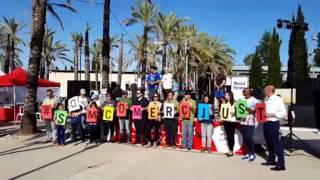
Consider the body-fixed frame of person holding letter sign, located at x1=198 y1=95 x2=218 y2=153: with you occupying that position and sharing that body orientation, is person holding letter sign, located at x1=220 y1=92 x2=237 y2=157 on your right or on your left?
on your left

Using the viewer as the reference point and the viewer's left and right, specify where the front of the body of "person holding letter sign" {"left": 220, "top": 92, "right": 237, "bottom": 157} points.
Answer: facing the viewer and to the left of the viewer

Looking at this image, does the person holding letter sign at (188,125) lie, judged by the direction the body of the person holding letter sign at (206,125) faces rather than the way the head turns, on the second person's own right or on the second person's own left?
on the second person's own right

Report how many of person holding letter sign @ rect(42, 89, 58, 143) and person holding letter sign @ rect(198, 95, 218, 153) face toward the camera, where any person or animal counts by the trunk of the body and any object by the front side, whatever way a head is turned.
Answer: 2

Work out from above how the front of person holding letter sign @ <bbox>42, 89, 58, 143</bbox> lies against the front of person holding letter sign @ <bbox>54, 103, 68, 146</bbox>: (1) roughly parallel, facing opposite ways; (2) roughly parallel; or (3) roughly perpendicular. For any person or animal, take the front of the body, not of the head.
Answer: roughly parallel

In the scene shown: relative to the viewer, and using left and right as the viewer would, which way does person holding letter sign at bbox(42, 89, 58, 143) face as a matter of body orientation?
facing the viewer
